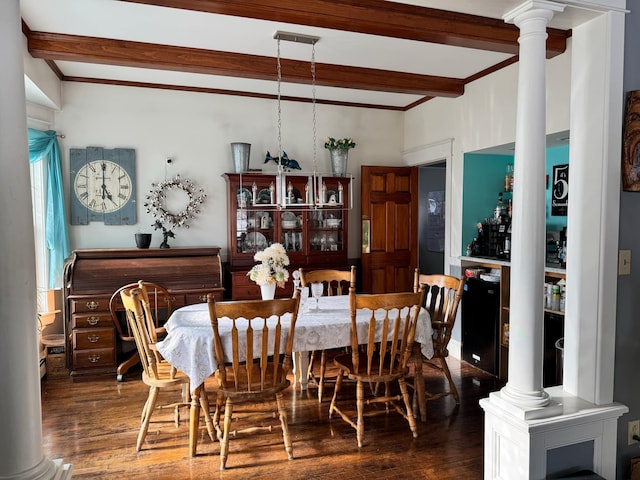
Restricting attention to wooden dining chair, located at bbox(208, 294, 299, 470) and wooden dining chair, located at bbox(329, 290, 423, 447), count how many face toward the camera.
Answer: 0

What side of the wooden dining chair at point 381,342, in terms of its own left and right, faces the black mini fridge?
right

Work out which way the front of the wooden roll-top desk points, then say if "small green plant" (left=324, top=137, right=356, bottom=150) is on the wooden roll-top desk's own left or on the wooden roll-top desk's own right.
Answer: on the wooden roll-top desk's own left

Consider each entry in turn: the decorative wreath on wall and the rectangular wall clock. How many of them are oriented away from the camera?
0

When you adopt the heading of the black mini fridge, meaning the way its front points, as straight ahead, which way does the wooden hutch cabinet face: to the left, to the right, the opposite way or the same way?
to the left

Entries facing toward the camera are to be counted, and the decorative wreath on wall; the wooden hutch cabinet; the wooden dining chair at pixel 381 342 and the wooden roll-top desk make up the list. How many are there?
3

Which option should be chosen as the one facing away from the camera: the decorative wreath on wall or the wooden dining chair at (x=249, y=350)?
the wooden dining chair

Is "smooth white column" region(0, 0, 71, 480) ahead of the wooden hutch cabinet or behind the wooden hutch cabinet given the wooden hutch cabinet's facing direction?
ahead

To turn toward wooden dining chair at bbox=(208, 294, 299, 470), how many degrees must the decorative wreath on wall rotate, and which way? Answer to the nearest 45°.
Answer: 0° — it already faces it

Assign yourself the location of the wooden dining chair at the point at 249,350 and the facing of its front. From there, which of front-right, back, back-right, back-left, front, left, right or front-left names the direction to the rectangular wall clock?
front-left

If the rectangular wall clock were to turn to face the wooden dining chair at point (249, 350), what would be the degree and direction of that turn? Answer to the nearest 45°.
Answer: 0° — it already faces it

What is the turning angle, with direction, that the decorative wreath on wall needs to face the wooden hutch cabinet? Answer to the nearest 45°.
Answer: approximately 90° to its left

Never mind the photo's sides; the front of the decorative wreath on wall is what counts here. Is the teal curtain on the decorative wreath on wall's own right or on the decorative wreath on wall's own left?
on the decorative wreath on wall's own right

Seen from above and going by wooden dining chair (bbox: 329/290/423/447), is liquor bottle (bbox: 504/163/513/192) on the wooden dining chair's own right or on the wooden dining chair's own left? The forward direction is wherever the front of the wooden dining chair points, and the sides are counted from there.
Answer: on the wooden dining chair's own right
